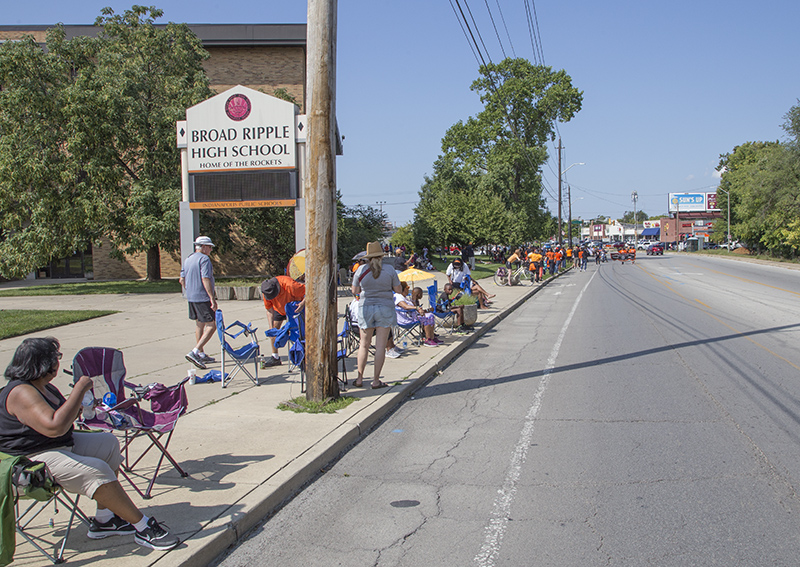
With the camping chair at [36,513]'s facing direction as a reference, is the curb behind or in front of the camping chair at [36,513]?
in front

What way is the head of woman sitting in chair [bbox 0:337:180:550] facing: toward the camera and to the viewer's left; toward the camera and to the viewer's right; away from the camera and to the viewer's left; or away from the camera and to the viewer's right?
away from the camera and to the viewer's right

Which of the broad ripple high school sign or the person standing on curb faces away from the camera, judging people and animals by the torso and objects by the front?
the person standing on curb

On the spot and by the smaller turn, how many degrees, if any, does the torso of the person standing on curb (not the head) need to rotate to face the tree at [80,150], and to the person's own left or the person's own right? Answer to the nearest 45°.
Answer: approximately 45° to the person's own left

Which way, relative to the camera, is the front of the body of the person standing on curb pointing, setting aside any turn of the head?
away from the camera

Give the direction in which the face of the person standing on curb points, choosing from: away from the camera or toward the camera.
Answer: away from the camera

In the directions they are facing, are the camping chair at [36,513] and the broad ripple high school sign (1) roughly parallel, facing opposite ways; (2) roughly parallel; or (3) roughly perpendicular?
roughly perpendicular

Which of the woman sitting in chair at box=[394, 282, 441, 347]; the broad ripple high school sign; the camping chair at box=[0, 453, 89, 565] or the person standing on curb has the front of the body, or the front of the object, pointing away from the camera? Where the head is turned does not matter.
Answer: the person standing on curb

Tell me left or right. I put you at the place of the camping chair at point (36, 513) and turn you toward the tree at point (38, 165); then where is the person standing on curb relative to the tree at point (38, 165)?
right

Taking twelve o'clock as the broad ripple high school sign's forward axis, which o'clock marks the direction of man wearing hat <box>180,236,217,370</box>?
The man wearing hat is roughly at 12 o'clock from the broad ripple high school sign.

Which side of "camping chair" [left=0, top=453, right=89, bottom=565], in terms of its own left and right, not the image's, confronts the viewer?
right

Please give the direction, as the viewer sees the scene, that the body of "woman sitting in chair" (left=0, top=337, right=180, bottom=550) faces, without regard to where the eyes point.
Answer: to the viewer's right

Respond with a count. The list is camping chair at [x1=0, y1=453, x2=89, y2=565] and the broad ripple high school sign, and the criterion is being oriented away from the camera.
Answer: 0

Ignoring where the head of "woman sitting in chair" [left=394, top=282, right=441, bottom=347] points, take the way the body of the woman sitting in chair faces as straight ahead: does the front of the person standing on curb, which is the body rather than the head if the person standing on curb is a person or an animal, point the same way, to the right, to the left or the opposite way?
to the left

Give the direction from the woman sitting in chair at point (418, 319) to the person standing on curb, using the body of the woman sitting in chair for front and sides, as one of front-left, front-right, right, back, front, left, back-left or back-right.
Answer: right
